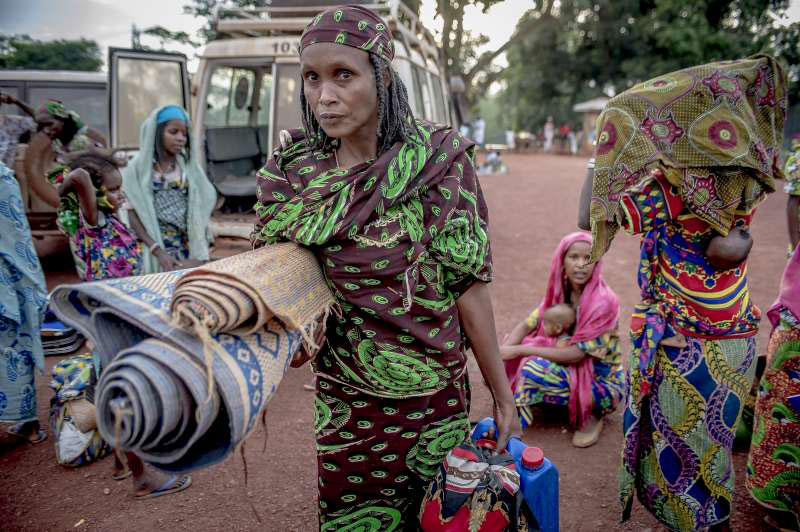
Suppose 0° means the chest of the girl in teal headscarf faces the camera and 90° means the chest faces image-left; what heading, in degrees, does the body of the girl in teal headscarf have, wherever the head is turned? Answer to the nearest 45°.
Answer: approximately 315°

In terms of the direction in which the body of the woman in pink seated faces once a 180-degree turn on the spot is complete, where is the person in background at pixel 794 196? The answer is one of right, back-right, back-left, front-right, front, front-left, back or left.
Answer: front-right

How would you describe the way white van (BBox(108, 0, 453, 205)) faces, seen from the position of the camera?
facing away from the viewer and to the right of the viewer

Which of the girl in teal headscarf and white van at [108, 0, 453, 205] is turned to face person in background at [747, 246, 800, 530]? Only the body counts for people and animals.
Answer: the girl in teal headscarf

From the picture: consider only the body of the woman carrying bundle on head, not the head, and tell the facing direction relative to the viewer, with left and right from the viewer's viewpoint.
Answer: facing away from the viewer and to the left of the viewer

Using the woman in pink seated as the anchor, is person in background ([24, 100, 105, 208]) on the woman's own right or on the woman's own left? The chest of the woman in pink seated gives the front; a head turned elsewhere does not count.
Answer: on the woman's own right
